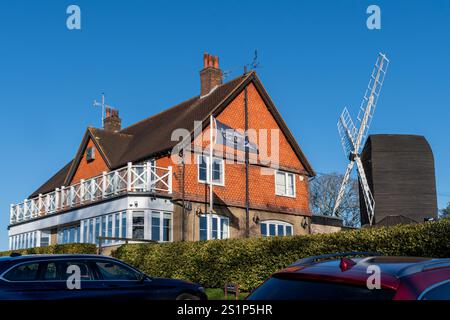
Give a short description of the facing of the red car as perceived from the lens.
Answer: facing away from the viewer and to the right of the viewer

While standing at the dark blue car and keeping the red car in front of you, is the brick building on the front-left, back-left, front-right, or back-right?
back-left

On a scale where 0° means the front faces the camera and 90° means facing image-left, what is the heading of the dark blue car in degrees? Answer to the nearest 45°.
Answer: approximately 270°

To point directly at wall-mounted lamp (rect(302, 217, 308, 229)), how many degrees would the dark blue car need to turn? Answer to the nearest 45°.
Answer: approximately 45° to its left

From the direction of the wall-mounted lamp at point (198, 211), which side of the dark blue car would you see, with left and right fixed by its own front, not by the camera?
left

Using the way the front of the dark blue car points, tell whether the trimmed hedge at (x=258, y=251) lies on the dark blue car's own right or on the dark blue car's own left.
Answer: on the dark blue car's own left
